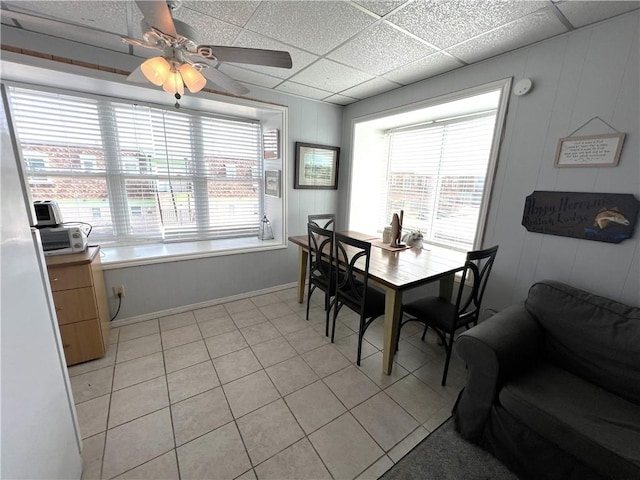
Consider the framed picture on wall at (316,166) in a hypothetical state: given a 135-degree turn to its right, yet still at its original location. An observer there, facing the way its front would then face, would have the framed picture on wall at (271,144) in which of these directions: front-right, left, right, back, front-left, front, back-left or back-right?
front

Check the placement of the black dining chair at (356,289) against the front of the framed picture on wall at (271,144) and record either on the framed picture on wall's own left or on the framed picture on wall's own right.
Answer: on the framed picture on wall's own left

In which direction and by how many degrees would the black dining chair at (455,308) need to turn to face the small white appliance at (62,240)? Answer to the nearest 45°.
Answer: approximately 90° to its left
